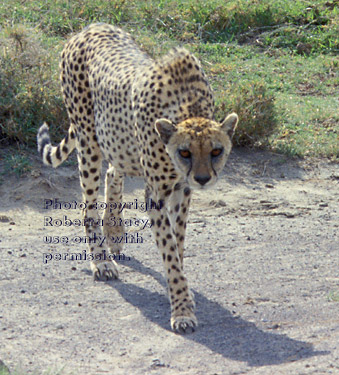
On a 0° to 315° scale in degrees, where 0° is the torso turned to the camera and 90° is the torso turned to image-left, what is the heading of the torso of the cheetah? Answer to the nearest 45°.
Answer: approximately 315°
